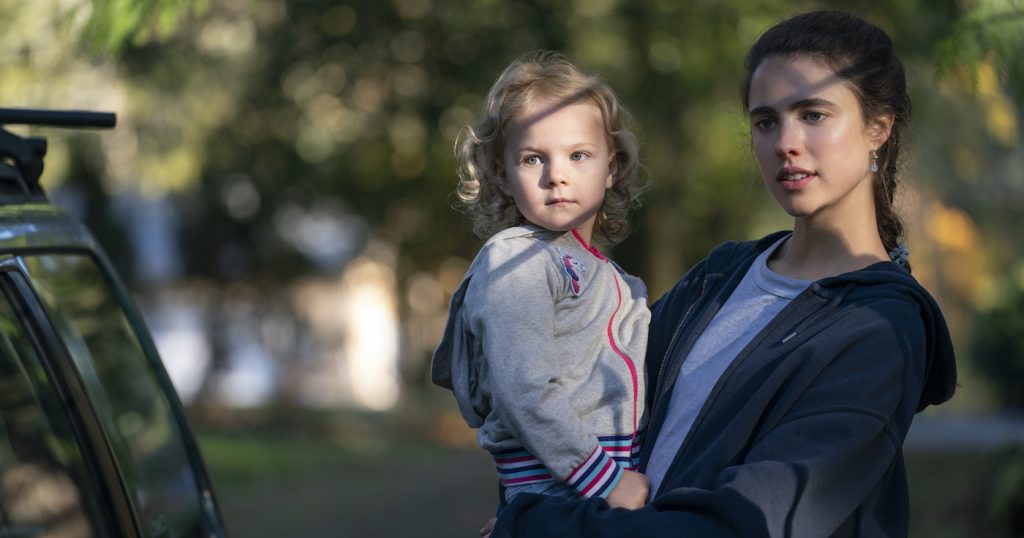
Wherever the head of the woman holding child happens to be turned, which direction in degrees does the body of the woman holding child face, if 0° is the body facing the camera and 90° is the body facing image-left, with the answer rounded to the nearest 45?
approximately 45°

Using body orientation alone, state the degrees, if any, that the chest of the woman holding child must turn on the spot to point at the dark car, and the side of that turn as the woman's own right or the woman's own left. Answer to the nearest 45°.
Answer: approximately 45° to the woman's own right
